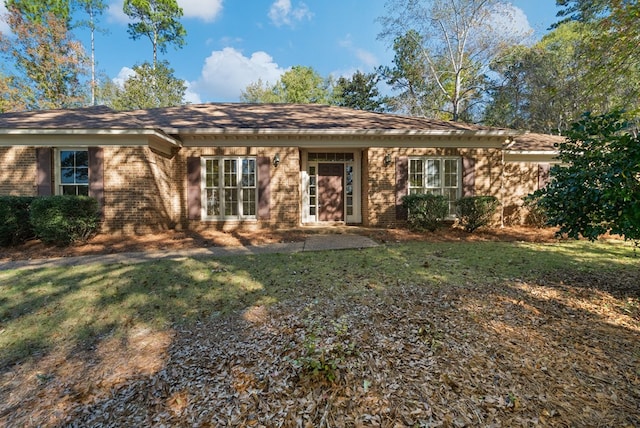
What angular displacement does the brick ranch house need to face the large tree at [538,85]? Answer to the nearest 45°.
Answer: approximately 135° to its left

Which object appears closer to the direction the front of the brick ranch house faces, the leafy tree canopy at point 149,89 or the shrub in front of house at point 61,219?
the shrub in front of house

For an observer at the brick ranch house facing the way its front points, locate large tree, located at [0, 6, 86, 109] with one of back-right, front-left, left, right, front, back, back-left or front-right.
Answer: back-right

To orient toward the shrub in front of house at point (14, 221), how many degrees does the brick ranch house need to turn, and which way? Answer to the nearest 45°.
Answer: approximately 90° to its right

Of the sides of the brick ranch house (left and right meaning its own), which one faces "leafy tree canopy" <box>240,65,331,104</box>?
back

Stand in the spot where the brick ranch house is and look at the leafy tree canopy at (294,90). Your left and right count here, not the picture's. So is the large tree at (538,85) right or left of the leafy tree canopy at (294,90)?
right

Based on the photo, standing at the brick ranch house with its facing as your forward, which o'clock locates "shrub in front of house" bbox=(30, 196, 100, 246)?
The shrub in front of house is roughly at 2 o'clock from the brick ranch house.

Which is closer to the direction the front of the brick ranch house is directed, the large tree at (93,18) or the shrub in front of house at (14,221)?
the shrub in front of house

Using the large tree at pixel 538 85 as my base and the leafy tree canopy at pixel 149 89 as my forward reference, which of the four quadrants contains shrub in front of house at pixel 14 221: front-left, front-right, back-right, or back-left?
front-left

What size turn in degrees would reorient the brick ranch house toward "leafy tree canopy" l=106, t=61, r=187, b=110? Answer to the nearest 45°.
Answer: approximately 135° to its right

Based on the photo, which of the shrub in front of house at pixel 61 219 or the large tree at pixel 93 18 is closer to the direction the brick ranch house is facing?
the shrub in front of house

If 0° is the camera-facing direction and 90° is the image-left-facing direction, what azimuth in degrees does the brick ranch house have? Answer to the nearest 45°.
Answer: approximately 0°

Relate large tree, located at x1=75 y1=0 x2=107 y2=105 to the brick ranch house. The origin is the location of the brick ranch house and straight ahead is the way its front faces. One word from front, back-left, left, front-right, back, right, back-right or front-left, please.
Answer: back-right

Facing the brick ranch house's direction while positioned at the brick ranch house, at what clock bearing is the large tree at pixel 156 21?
The large tree is roughly at 5 o'clock from the brick ranch house.
